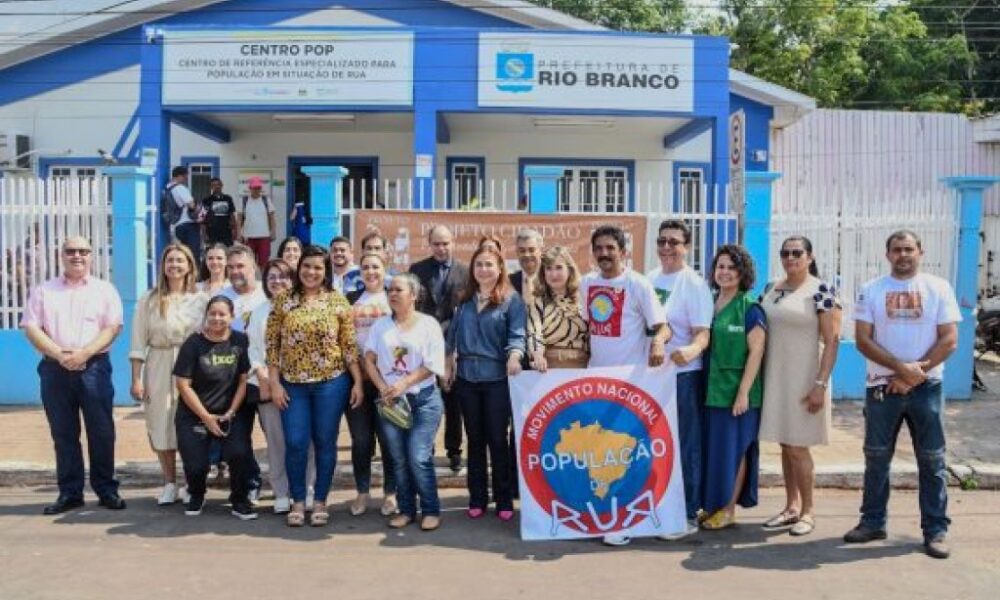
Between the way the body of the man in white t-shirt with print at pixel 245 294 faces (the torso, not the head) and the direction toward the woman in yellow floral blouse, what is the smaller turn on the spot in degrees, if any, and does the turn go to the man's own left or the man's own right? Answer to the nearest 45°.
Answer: approximately 45° to the man's own left

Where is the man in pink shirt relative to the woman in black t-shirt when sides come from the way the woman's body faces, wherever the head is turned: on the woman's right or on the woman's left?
on the woman's right

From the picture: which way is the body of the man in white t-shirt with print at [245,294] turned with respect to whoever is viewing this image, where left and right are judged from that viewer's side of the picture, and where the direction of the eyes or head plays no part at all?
facing the viewer

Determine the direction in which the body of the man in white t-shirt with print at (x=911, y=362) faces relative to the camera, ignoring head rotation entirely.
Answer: toward the camera

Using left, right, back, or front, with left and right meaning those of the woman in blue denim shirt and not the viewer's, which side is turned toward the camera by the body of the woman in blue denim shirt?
front

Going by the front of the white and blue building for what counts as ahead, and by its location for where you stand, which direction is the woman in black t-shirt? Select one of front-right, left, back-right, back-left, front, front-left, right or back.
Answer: front

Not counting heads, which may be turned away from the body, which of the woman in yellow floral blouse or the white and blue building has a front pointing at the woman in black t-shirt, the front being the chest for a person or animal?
the white and blue building

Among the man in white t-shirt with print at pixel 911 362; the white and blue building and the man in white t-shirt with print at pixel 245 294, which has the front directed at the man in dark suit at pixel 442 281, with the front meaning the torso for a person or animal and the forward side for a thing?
the white and blue building

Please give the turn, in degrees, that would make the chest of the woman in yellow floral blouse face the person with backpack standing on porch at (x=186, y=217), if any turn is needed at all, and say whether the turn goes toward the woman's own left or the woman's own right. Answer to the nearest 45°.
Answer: approximately 180°

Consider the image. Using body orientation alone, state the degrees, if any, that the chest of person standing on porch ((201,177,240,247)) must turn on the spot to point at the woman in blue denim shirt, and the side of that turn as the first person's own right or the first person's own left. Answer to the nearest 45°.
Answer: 0° — they already face them
